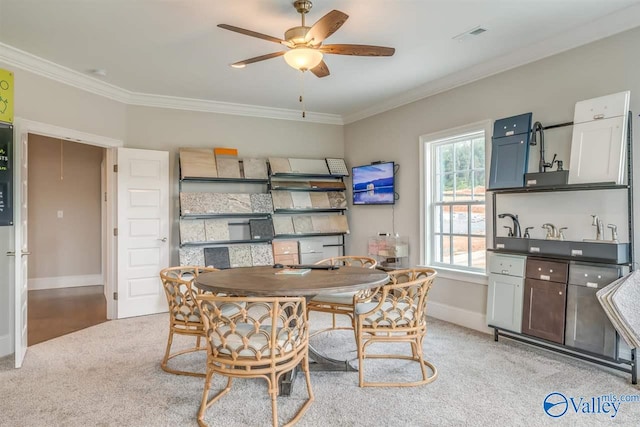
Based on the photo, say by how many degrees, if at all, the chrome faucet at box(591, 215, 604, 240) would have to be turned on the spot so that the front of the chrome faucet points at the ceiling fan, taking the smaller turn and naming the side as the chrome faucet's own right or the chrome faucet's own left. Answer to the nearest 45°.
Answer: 0° — it already faces it

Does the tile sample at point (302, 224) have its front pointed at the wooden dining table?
yes

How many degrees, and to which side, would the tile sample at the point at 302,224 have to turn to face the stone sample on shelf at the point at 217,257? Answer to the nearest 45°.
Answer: approximately 45° to its right

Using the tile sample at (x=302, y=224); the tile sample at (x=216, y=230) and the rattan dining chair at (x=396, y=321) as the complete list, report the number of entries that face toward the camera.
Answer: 2

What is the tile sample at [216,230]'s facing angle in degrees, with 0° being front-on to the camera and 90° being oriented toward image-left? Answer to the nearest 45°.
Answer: approximately 0°

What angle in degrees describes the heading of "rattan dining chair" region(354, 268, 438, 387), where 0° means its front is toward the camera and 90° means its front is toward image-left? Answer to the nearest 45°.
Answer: approximately 90°

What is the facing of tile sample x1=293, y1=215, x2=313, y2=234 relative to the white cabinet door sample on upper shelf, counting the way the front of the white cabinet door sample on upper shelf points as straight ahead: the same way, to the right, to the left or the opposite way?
to the left

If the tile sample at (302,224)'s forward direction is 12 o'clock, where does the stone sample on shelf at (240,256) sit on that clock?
The stone sample on shelf is roughly at 2 o'clock from the tile sample.

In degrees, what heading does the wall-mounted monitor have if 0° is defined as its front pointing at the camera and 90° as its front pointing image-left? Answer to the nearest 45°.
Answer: approximately 45°

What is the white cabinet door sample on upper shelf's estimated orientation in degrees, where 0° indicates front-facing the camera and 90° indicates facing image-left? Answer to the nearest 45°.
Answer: approximately 45°

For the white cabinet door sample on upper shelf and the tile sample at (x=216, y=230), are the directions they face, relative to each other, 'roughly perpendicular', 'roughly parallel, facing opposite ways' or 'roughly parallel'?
roughly perpendicular

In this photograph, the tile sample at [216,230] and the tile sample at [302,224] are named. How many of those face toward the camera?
2

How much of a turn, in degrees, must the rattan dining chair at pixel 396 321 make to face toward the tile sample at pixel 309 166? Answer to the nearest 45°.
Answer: approximately 45° to its right
